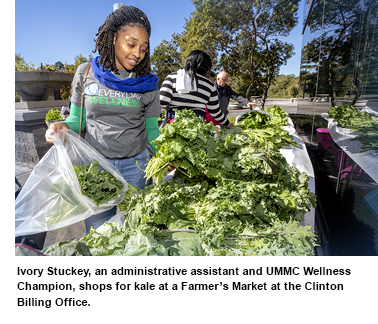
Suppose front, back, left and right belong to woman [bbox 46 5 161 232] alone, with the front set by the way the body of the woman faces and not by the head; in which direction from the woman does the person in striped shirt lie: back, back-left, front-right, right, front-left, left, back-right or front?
back-left

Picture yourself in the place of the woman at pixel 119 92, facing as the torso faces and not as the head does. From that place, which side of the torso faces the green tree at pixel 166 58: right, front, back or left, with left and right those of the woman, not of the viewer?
back

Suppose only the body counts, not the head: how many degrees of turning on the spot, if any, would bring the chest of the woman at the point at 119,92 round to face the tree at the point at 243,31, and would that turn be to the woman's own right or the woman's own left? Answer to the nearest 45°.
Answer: approximately 135° to the woman's own left

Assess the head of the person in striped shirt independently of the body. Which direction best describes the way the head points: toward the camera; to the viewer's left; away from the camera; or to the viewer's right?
away from the camera

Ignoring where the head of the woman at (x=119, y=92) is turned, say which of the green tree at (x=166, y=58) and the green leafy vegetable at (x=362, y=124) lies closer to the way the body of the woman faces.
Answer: the green leafy vegetable

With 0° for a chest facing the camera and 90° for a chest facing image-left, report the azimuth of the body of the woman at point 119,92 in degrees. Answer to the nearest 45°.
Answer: approximately 0°

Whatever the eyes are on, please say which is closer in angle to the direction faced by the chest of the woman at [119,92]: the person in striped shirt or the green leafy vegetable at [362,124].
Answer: the green leafy vegetable

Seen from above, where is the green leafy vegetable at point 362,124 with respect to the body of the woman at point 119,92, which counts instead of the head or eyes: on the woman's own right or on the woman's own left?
on the woman's own left
